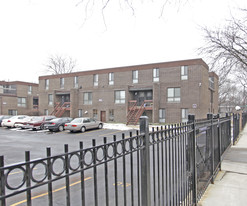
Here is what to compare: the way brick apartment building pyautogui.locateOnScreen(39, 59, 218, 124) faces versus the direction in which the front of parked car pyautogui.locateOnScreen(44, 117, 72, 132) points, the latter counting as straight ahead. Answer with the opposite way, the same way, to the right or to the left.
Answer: the opposite way

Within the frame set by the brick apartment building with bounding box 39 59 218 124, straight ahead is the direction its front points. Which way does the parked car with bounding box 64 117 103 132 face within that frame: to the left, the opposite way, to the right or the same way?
the opposite way

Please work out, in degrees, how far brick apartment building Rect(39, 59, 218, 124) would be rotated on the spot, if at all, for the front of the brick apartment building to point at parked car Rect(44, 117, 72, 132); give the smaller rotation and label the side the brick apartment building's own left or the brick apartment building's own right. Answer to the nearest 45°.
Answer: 0° — it already faces it

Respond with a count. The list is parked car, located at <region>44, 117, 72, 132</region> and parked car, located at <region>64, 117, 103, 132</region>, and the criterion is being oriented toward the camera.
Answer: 0

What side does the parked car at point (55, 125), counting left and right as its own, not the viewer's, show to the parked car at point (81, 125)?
right

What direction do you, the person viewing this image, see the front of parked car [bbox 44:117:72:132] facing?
facing away from the viewer and to the right of the viewer

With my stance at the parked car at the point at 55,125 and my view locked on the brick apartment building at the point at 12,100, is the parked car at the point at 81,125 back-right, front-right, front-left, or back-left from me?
back-right

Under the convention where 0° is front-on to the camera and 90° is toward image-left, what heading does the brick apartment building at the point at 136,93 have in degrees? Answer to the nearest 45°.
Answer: approximately 45°

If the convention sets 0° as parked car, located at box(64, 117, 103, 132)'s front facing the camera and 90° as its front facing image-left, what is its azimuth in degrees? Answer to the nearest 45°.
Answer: approximately 225°
